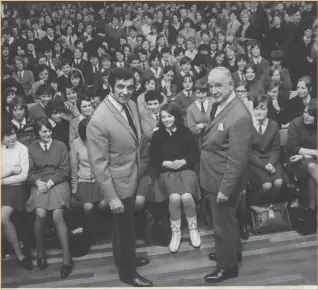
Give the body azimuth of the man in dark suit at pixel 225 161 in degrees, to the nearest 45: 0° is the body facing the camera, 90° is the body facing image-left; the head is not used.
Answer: approximately 45°

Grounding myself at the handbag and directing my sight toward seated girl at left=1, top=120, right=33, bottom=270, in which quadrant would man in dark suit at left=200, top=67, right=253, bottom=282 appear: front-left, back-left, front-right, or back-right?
front-left

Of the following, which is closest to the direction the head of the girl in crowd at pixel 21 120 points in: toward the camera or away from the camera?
toward the camera

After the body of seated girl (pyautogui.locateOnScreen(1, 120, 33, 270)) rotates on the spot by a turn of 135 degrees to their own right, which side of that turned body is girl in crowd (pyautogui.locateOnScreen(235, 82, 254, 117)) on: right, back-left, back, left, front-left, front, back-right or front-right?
back-right

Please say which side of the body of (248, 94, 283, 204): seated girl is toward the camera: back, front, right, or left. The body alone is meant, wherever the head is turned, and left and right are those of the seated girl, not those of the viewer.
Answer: front

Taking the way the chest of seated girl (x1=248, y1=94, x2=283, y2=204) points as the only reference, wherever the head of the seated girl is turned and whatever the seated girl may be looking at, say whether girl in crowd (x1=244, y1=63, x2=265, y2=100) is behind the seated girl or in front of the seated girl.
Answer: behind

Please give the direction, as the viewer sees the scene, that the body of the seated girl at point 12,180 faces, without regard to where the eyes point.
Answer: toward the camera

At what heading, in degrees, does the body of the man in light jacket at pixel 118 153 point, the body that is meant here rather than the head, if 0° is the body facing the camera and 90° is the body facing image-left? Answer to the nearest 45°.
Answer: approximately 315°

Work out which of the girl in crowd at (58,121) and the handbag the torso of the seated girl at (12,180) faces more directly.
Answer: the handbag
